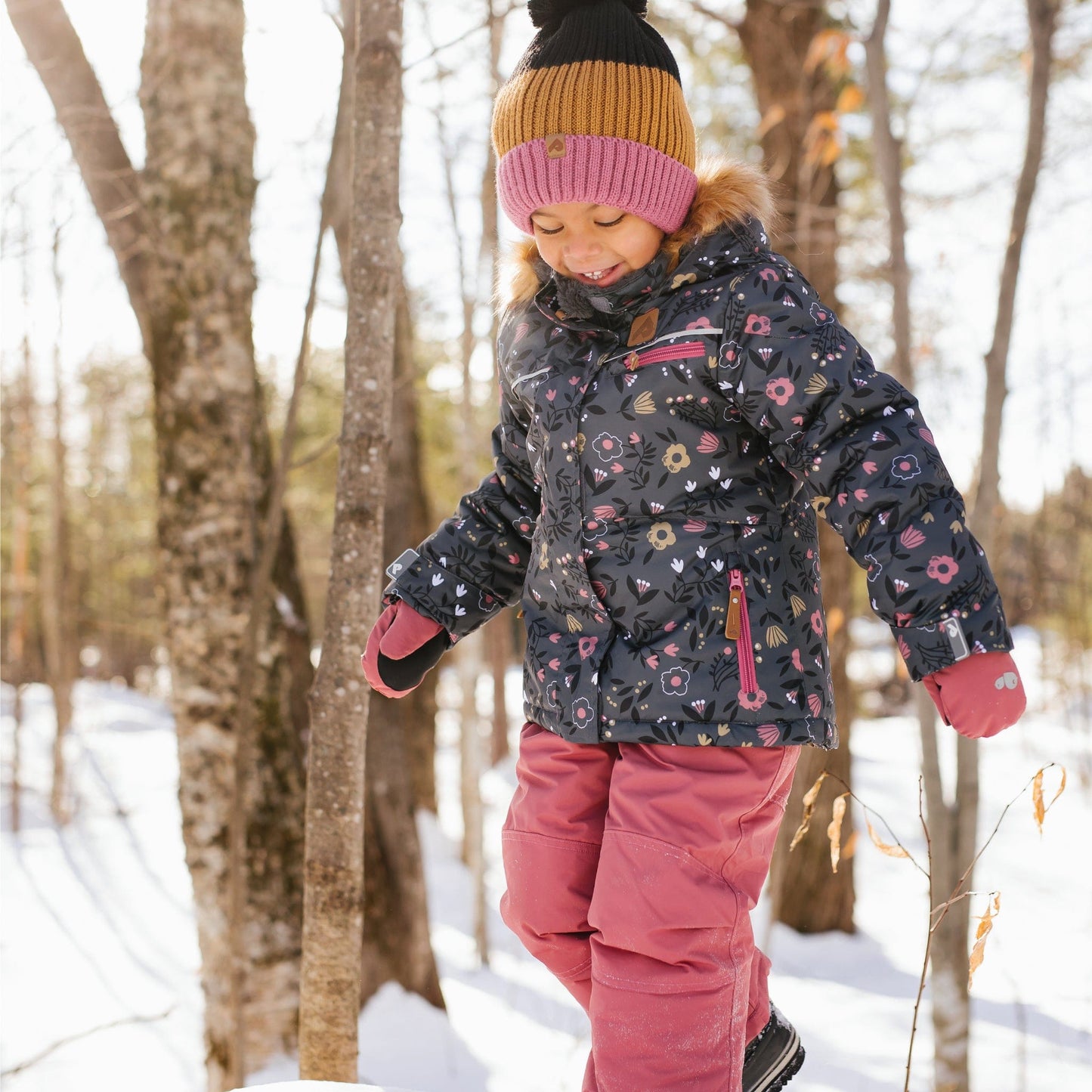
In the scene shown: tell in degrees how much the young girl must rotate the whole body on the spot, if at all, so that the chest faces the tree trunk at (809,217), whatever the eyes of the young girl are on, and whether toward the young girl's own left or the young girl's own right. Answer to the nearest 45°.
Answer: approximately 135° to the young girl's own right

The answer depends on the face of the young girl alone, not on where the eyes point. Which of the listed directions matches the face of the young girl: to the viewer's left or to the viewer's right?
to the viewer's left

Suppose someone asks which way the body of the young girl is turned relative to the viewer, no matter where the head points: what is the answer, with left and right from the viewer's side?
facing the viewer and to the left of the viewer

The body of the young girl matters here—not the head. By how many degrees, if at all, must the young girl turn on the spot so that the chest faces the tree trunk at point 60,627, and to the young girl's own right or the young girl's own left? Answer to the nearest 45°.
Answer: approximately 90° to the young girl's own right
